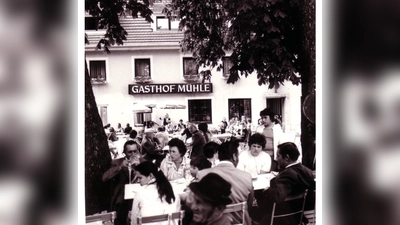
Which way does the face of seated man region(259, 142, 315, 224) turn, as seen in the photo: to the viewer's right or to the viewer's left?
to the viewer's left

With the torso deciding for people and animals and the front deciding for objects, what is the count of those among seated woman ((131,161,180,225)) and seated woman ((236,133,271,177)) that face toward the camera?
1

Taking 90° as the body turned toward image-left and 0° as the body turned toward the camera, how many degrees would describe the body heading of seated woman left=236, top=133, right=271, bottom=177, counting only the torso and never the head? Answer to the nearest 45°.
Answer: approximately 0°

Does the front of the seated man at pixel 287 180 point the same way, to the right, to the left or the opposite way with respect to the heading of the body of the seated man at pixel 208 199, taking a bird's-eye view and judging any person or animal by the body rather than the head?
to the right

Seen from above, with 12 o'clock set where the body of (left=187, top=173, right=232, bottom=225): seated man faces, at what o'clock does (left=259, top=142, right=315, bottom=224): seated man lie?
(left=259, top=142, right=315, bottom=224): seated man is roughly at 7 o'clock from (left=187, top=173, right=232, bottom=225): seated man.

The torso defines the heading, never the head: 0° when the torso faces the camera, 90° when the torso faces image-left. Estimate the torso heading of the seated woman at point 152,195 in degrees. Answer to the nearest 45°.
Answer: approximately 135°

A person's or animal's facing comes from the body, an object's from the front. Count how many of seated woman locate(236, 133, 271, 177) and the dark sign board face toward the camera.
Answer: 2

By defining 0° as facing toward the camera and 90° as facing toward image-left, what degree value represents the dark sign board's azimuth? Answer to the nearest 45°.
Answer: approximately 0°

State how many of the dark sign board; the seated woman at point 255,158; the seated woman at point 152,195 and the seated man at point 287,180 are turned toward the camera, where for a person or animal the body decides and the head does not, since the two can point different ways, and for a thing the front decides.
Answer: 2
